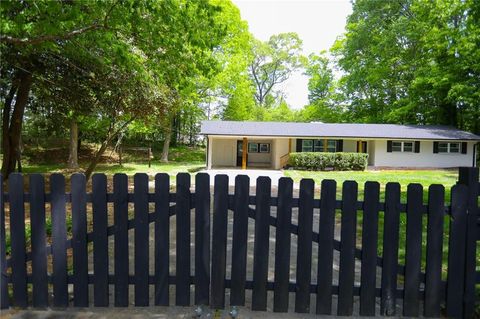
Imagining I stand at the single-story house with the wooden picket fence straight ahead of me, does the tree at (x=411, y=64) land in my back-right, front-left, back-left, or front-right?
back-left

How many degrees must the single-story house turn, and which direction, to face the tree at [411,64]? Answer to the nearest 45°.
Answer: approximately 135° to its left

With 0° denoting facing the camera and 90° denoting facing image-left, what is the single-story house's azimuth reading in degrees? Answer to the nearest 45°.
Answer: approximately 0°

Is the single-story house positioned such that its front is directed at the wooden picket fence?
yes

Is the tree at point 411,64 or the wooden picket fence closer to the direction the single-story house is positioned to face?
the wooden picket fence
